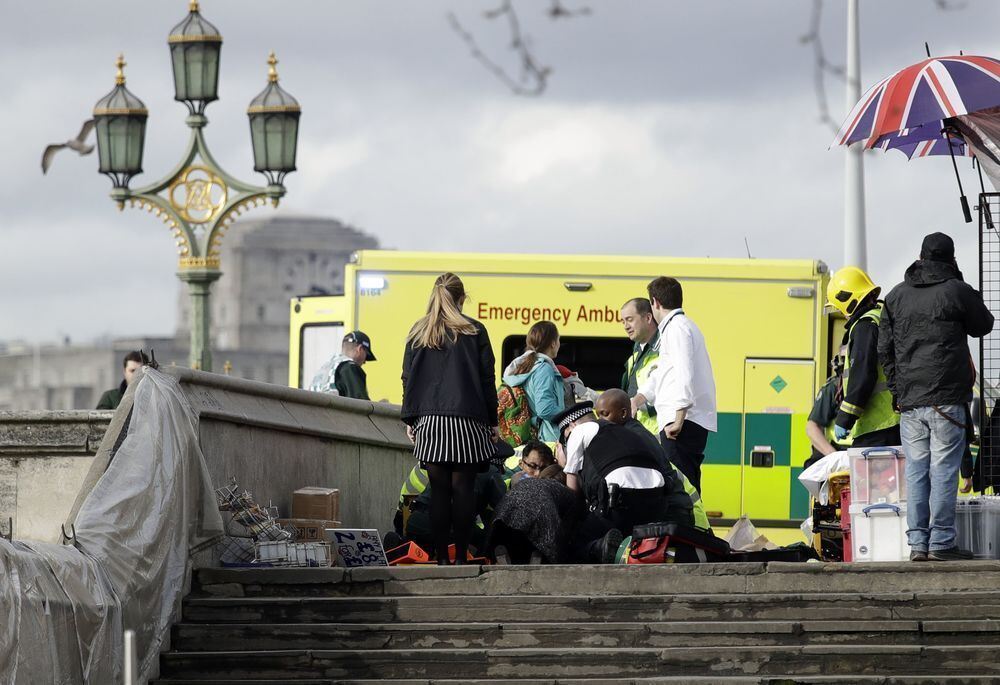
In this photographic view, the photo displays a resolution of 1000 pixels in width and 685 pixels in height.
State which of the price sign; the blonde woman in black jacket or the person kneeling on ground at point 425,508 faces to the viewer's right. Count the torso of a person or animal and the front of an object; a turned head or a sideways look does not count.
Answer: the person kneeling on ground

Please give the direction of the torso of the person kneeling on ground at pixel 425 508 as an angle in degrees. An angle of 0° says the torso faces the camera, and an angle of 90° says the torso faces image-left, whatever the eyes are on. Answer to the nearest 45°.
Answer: approximately 270°

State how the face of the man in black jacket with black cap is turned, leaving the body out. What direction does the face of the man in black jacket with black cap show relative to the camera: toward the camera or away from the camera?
away from the camera

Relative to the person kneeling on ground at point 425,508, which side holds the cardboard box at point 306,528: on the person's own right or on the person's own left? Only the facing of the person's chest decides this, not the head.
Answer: on the person's own right

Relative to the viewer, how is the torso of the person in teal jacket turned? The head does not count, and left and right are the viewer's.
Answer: facing to the right of the viewer

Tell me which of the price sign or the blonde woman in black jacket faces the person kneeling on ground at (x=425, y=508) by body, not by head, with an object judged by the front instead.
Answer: the blonde woman in black jacket

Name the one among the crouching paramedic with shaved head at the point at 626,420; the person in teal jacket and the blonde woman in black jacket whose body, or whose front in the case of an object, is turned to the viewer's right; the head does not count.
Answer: the person in teal jacket

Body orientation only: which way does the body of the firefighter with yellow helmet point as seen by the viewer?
to the viewer's left

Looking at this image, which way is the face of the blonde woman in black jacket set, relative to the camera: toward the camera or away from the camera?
away from the camera
